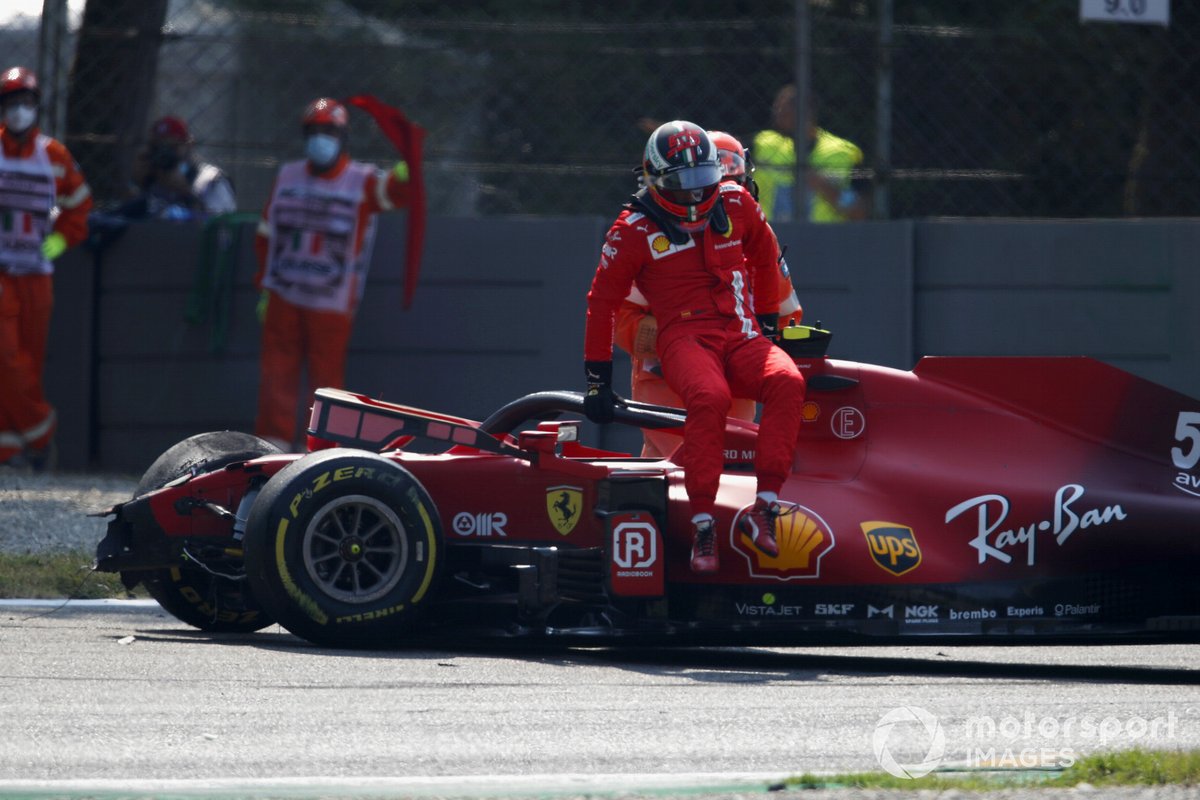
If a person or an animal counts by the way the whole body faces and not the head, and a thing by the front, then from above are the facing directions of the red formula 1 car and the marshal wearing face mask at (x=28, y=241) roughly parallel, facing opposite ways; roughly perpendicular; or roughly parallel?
roughly perpendicular

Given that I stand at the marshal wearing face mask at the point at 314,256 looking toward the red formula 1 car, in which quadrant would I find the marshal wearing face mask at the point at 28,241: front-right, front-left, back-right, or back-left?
back-right

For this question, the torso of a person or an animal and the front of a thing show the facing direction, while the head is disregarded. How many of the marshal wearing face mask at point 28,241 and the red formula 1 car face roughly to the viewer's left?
1

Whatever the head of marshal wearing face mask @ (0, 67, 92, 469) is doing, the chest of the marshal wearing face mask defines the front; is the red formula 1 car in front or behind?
in front

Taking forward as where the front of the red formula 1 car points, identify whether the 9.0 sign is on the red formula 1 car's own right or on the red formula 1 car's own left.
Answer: on the red formula 1 car's own right

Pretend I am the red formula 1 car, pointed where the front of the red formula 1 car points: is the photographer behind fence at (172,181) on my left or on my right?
on my right

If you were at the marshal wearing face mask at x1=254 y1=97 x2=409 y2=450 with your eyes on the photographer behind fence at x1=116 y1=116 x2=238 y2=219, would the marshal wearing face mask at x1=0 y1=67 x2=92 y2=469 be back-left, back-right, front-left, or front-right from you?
front-left

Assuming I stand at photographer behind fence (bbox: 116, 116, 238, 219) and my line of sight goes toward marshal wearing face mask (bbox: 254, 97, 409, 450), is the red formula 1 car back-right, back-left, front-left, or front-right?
front-right

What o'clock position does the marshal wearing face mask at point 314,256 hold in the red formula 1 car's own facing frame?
The marshal wearing face mask is roughly at 2 o'clock from the red formula 1 car.

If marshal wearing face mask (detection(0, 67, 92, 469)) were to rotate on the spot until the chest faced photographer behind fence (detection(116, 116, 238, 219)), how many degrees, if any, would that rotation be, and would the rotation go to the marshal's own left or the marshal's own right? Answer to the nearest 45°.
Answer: approximately 135° to the marshal's own left

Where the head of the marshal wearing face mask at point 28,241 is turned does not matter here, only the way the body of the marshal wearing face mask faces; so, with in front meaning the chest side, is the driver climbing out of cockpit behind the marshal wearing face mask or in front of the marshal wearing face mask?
in front

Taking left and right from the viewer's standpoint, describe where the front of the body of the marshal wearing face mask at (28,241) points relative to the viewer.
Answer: facing the viewer

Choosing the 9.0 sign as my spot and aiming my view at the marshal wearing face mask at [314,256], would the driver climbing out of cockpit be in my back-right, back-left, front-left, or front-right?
front-left

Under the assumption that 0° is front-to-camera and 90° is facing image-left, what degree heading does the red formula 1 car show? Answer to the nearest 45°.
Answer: approximately 90°
